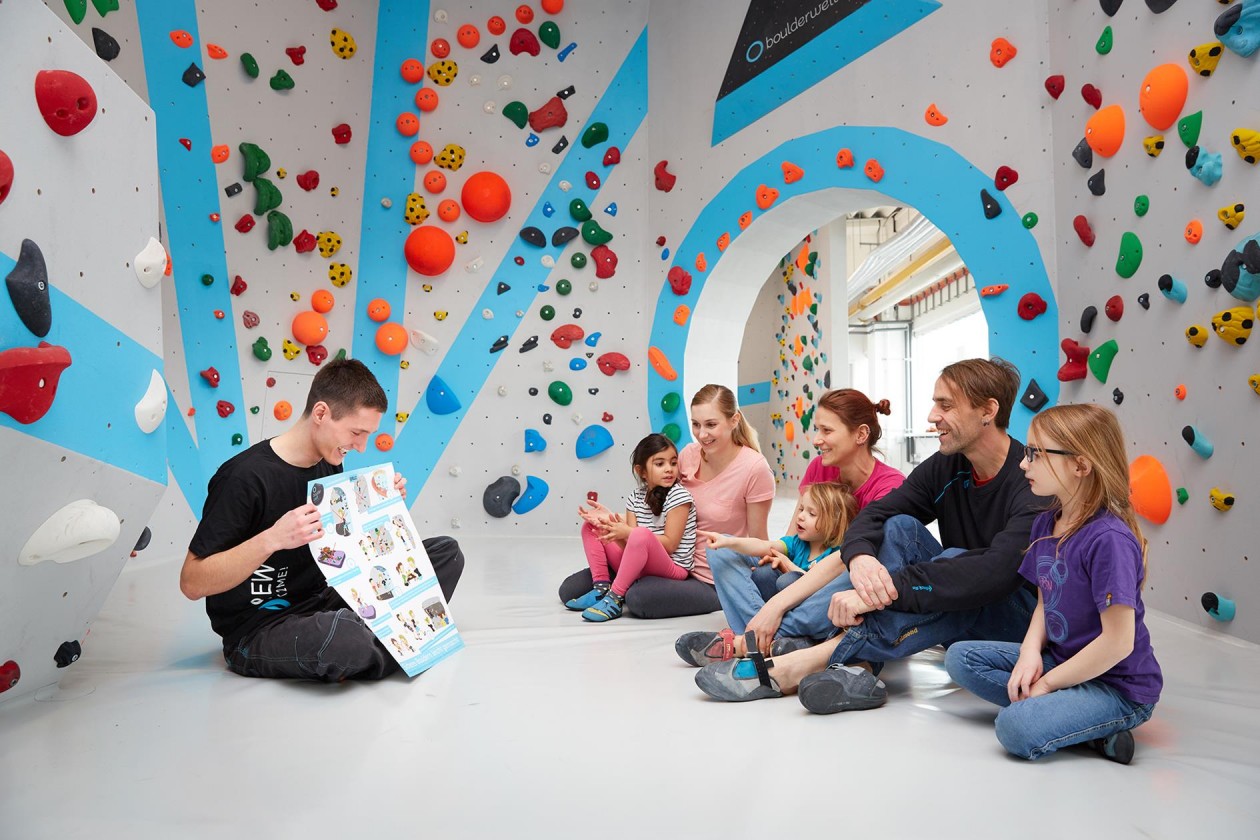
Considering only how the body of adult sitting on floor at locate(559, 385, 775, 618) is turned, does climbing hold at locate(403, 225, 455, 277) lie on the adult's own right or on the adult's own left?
on the adult's own right

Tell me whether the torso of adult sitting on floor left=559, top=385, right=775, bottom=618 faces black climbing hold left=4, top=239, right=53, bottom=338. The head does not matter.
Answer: yes

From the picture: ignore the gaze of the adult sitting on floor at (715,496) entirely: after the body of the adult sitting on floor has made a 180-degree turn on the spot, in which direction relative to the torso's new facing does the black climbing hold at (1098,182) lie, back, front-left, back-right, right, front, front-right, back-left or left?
front-right

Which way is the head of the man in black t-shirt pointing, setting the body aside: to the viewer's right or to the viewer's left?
to the viewer's right

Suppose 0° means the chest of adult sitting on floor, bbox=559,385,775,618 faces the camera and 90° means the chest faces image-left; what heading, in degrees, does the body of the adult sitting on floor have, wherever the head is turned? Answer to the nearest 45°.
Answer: approximately 45°

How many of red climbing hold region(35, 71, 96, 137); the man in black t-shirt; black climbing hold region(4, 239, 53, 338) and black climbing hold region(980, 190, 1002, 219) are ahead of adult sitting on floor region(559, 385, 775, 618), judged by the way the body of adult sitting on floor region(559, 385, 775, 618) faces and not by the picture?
3

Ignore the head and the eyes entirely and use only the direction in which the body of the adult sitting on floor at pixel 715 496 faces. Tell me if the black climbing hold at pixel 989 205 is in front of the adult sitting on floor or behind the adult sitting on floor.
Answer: behind

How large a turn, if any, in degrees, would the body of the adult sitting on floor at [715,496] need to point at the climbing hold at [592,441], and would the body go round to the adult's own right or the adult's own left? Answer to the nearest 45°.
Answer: approximately 135° to the adult's own right

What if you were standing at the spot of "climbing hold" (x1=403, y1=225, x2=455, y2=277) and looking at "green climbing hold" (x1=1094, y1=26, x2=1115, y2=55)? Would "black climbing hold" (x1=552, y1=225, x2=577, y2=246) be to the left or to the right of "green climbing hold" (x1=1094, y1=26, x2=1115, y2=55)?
left
